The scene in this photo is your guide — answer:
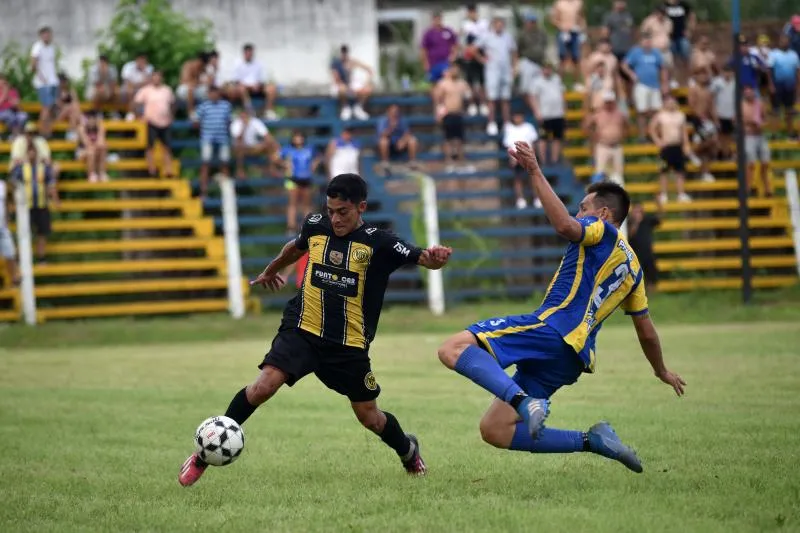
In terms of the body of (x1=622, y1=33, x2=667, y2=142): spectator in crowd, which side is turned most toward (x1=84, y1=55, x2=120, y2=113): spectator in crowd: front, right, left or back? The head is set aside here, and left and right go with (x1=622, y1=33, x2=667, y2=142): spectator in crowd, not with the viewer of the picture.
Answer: right

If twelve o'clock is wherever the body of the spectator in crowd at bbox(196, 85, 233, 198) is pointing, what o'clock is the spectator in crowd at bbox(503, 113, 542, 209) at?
the spectator in crowd at bbox(503, 113, 542, 209) is roughly at 9 o'clock from the spectator in crowd at bbox(196, 85, 233, 198).

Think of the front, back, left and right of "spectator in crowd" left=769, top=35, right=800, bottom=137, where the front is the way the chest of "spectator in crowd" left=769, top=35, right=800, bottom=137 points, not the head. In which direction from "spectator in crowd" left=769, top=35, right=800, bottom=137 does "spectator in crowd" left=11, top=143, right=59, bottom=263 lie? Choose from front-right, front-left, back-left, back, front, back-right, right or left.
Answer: front-right

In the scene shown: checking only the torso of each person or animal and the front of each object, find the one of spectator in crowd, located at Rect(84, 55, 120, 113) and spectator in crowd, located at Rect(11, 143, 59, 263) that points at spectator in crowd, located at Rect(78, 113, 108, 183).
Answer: spectator in crowd, located at Rect(84, 55, 120, 113)

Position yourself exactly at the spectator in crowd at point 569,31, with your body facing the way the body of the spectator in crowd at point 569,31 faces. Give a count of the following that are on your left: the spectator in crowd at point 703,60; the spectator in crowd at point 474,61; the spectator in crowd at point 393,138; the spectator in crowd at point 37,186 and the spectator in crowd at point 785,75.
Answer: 2

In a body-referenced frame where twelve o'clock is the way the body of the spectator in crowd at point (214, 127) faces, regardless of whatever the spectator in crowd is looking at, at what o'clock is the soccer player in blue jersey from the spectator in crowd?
The soccer player in blue jersey is roughly at 12 o'clock from the spectator in crowd.

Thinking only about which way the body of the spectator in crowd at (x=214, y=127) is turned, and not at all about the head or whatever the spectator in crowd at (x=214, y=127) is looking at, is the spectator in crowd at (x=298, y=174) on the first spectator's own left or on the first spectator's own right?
on the first spectator's own left

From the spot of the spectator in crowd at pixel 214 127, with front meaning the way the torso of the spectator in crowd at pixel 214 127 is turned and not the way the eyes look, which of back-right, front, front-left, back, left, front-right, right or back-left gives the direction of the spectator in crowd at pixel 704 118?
left

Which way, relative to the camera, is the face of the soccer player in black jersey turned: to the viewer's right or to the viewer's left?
to the viewer's left

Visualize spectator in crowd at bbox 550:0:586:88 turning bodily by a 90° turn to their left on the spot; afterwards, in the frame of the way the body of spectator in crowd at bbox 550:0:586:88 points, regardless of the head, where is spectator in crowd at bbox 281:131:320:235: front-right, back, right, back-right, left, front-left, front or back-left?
back-right

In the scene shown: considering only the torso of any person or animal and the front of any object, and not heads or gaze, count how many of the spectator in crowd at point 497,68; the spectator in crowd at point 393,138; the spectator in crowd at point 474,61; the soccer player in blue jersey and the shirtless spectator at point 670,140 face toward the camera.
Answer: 4

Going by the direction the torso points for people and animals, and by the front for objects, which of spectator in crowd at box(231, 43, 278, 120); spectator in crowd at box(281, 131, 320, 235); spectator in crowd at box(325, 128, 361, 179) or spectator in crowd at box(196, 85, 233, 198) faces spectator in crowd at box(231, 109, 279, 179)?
spectator in crowd at box(231, 43, 278, 120)

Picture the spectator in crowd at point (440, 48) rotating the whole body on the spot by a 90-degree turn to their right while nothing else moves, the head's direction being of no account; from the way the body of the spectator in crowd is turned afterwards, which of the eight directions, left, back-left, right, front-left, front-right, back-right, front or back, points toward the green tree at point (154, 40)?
front
